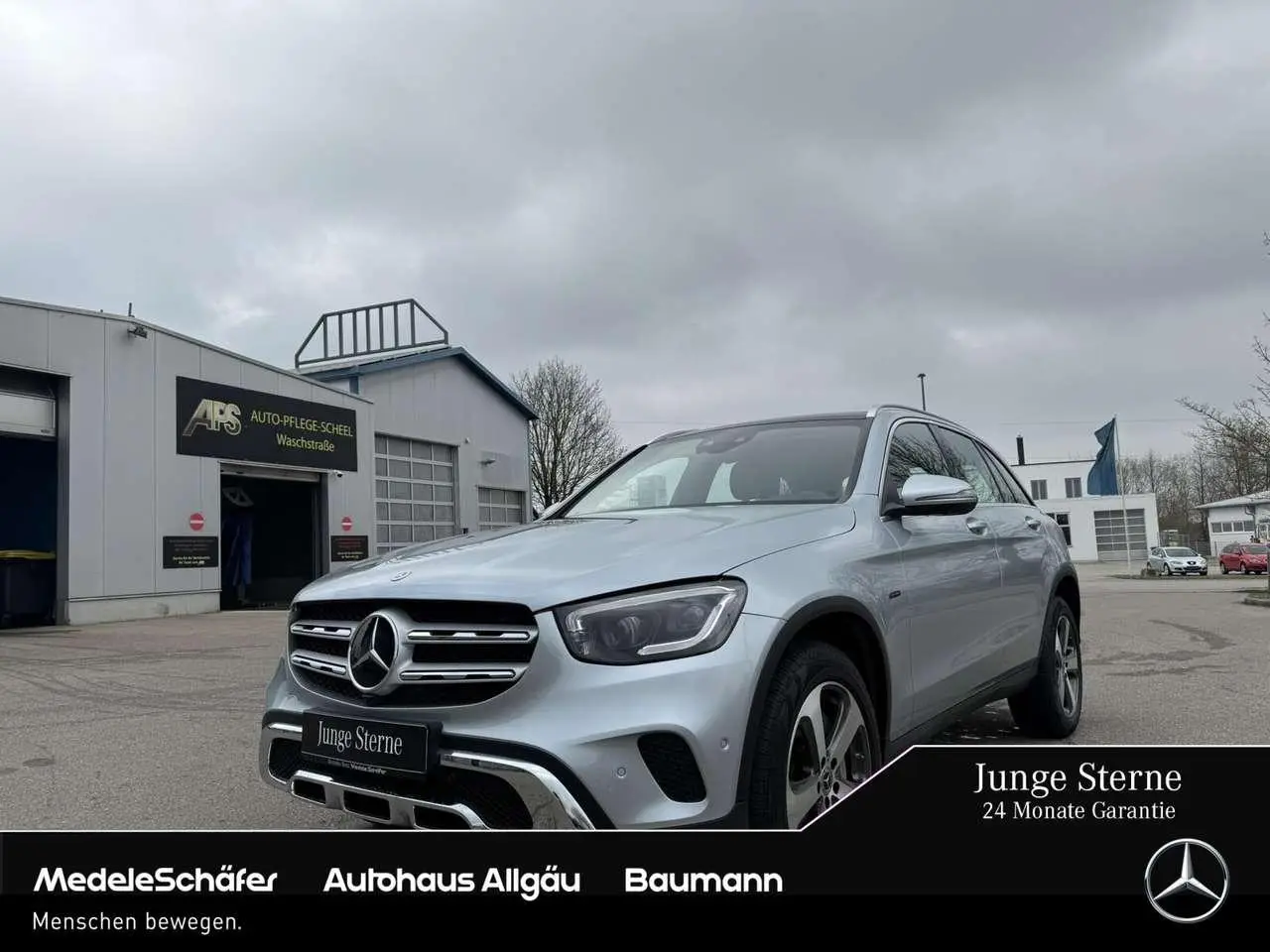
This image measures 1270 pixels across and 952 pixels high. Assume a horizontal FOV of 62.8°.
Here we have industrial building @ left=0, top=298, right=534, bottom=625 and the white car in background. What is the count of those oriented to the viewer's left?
0

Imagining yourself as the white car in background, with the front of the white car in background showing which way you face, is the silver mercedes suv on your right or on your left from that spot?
on your right

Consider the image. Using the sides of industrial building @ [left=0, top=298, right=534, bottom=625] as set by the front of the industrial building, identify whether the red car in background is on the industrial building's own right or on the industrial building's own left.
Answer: on the industrial building's own left

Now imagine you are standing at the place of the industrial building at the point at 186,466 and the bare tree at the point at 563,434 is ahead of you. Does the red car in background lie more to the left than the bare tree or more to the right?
right

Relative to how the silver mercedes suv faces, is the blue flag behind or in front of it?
behind

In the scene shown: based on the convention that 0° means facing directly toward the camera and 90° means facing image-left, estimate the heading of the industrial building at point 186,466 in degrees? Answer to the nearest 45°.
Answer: approximately 315°

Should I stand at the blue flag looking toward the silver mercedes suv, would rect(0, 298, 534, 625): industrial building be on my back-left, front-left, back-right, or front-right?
front-right

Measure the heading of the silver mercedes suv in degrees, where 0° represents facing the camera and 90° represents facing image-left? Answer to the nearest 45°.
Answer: approximately 45°

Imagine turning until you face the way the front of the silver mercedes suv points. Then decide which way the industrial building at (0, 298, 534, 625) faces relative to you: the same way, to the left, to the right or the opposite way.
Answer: to the left

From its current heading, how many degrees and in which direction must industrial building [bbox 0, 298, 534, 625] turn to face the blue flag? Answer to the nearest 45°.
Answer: approximately 45° to its left

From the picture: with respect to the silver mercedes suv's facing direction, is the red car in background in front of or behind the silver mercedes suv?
behind

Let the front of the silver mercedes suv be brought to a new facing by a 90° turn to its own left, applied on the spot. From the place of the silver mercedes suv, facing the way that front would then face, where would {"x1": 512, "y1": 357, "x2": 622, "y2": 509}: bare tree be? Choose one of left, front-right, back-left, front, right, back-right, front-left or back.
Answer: back-left

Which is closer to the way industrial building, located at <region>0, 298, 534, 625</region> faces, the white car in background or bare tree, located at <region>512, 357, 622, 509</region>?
the white car in background
